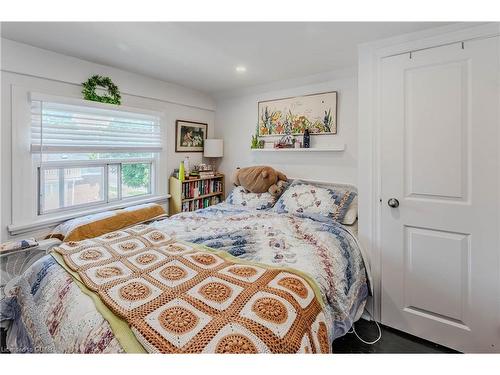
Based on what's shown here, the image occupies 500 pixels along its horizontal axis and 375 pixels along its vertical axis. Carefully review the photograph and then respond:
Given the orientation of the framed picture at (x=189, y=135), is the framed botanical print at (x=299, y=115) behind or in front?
in front

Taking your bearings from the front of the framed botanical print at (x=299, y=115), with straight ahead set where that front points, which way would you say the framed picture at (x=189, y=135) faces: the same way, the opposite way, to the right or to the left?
to the left

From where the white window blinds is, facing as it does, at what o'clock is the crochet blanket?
The crochet blanket is roughly at 1 o'clock from the white window blinds.

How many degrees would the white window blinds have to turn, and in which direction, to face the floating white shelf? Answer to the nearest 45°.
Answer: approximately 45° to its left

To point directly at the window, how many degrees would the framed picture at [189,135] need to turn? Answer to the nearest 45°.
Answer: approximately 90° to its right

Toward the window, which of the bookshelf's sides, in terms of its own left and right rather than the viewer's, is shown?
right

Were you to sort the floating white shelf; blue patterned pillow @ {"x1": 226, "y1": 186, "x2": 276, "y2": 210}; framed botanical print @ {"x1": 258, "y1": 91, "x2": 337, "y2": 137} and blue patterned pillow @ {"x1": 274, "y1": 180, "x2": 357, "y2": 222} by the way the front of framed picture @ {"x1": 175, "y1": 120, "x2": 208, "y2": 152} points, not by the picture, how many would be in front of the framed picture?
4

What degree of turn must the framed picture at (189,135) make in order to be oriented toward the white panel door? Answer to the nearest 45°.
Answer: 0° — it already faces it
